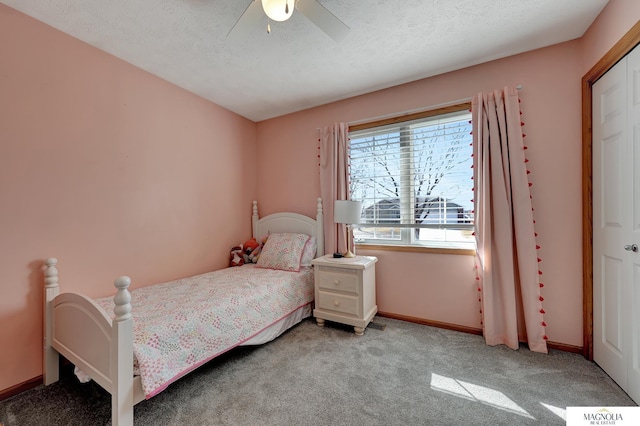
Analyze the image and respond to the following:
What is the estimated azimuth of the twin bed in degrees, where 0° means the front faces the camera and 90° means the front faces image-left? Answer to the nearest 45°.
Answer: approximately 45°

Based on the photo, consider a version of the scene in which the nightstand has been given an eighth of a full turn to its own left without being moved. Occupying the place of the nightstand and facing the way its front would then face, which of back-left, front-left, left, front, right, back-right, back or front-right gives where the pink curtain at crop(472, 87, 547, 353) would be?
left

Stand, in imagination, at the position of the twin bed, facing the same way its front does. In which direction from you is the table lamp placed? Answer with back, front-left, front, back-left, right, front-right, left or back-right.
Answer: back-left
